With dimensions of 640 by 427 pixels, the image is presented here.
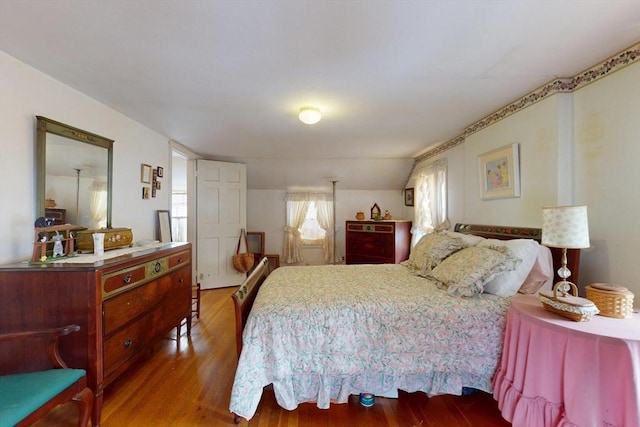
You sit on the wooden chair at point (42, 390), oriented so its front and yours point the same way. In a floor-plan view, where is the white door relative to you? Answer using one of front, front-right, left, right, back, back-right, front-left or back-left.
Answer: left

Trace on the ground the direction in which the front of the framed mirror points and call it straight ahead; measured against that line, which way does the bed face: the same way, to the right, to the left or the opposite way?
the opposite way

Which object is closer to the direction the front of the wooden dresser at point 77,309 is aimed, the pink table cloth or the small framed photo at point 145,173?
the pink table cloth

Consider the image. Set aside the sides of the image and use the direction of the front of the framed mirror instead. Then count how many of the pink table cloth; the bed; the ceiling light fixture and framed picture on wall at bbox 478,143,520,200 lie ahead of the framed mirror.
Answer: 4

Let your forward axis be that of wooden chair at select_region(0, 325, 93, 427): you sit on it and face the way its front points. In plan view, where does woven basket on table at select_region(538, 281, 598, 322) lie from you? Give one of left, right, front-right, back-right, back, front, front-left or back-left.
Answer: front

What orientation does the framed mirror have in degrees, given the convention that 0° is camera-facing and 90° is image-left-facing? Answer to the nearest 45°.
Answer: approximately 315°

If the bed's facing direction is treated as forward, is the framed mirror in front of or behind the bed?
in front

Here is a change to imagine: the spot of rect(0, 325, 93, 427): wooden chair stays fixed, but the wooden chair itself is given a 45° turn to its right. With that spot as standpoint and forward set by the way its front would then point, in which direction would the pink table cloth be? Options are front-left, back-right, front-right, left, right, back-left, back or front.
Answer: front-left

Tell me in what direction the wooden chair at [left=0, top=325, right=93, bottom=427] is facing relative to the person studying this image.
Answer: facing the viewer and to the right of the viewer

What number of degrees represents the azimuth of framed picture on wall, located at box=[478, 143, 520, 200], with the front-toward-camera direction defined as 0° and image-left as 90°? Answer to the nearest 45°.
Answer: approximately 45°

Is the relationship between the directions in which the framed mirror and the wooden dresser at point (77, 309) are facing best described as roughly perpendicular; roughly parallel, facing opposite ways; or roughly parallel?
roughly parallel

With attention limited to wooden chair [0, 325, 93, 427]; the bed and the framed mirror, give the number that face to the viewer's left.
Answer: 1

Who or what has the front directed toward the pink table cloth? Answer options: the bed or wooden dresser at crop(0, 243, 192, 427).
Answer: the wooden dresser

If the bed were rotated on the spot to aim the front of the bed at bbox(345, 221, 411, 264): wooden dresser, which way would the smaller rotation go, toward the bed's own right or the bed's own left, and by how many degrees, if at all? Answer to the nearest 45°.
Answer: approximately 90° to the bed's own right

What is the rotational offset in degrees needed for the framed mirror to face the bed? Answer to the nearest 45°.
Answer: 0° — it already faces it

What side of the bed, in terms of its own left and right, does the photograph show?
left
